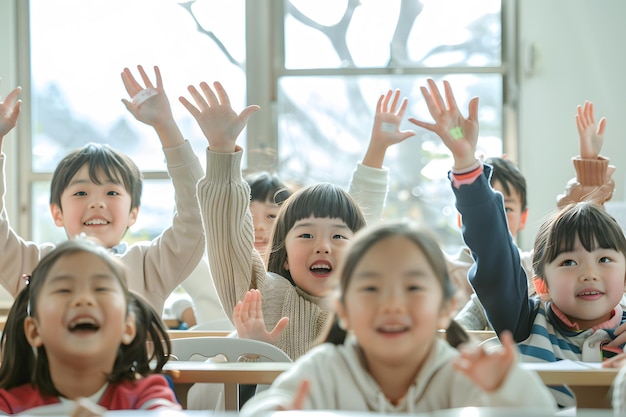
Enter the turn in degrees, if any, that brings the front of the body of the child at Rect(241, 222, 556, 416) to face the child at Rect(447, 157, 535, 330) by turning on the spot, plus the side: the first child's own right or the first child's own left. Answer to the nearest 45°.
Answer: approximately 180°

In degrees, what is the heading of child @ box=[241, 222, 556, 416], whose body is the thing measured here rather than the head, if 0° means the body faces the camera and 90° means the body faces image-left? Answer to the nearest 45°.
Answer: approximately 0°

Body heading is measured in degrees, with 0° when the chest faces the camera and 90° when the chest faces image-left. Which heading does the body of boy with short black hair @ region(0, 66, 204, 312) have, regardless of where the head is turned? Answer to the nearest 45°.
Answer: approximately 0°

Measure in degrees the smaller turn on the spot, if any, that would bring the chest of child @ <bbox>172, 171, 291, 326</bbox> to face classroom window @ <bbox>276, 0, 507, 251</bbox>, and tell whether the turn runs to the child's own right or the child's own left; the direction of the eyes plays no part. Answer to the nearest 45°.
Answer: approximately 135° to the child's own left

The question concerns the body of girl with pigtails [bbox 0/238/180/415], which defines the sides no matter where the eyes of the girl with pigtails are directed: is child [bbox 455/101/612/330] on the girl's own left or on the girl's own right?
on the girl's own left

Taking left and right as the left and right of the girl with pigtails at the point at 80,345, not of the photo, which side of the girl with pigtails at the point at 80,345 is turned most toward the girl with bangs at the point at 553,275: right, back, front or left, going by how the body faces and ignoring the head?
left

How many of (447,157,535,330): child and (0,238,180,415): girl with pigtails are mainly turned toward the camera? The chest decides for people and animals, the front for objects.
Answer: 2

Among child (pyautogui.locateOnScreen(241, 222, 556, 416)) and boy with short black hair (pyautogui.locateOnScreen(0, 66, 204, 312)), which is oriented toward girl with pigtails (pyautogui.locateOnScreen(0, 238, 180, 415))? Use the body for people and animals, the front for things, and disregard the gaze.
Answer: the boy with short black hair
